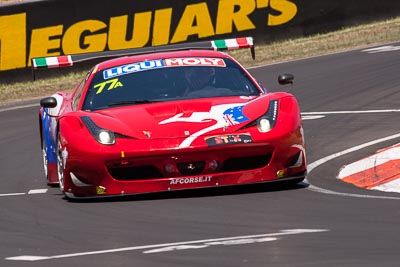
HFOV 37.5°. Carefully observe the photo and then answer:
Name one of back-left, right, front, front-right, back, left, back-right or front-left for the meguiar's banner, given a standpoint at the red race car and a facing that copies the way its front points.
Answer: back

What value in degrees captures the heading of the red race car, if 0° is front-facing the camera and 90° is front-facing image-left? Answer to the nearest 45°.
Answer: approximately 0°
